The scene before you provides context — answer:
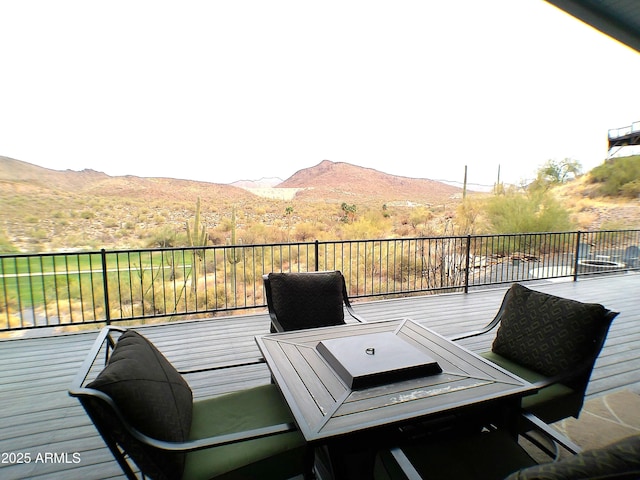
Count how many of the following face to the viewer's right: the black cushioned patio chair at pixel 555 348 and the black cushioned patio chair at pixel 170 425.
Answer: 1

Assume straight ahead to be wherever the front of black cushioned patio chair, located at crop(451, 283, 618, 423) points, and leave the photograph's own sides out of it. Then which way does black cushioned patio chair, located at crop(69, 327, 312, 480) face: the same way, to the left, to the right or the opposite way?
the opposite way

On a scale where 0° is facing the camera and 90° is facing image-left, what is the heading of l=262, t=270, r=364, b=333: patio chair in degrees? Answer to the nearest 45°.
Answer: approximately 315°

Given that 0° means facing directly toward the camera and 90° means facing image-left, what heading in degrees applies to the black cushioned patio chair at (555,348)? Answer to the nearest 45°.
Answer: approximately 45°

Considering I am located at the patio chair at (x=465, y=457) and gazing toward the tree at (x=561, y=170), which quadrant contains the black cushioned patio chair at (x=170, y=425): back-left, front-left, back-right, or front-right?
back-left

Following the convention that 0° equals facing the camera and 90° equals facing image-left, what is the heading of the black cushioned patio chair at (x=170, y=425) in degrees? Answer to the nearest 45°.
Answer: approximately 270°

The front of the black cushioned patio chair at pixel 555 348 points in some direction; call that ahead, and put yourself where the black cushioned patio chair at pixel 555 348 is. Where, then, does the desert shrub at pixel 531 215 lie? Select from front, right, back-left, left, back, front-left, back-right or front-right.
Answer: back-right

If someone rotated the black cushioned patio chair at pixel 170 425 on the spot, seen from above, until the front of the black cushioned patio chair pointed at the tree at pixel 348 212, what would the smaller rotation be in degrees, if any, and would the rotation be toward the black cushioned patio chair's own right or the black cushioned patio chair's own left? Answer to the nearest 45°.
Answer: approximately 45° to the black cushioned patio chair's own left

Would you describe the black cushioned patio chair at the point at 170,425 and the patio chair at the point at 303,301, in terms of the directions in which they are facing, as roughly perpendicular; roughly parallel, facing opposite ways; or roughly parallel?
roughly perpendicular

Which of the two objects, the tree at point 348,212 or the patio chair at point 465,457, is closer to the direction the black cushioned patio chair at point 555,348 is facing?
the patio chair

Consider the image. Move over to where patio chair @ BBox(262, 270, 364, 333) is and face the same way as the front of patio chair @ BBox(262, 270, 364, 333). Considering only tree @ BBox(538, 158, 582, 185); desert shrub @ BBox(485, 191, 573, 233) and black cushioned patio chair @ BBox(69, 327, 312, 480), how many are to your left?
2
